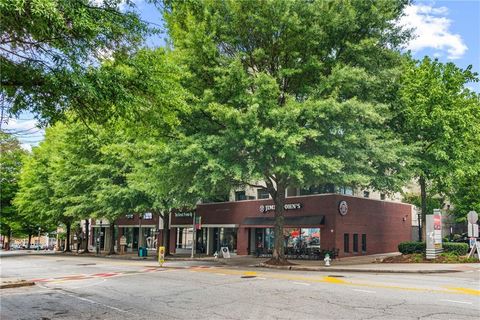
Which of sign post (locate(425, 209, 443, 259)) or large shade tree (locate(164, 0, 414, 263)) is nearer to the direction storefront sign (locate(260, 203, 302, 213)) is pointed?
the large shade tree

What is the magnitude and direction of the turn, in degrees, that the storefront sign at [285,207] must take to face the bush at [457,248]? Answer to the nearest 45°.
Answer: approximately 45° to its left

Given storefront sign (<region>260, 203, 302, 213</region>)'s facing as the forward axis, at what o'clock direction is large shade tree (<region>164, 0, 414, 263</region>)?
The large shade tree is roughly at 12 o'clock from the storefront sign.

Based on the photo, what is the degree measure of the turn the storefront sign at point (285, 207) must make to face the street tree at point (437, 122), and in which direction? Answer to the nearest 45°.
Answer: approximately 45° to its left

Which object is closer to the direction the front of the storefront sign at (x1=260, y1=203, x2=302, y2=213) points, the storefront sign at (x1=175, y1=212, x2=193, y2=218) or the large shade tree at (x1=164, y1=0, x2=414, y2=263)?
the large shade tree

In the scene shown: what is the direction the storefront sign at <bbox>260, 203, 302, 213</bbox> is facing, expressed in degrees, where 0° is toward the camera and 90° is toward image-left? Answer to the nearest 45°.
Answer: approximately 0°

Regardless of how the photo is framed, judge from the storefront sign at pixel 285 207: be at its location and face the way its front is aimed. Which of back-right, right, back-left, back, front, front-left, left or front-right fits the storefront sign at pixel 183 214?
back-right

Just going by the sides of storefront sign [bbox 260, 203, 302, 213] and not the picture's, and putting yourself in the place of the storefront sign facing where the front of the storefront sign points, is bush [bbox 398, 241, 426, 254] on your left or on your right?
on your left

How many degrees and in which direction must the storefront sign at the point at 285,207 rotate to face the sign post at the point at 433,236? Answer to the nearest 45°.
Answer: approximately 45° to its left
